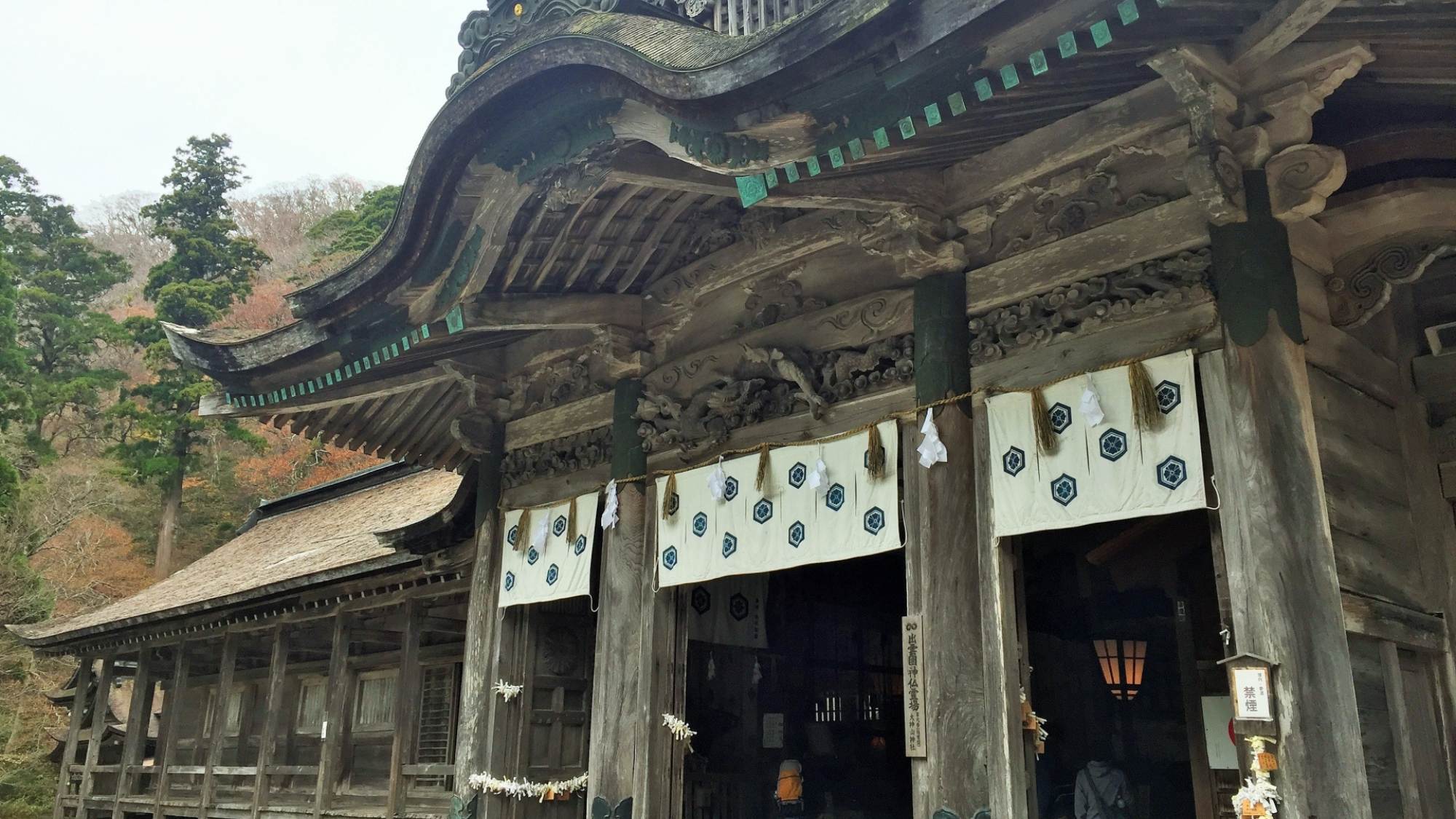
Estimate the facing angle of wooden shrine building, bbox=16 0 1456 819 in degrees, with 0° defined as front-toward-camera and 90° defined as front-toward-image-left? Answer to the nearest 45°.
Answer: approximately 45°

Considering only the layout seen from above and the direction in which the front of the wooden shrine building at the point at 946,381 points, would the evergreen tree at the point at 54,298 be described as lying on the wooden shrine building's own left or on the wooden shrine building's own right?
on the wooden shrine building's own right

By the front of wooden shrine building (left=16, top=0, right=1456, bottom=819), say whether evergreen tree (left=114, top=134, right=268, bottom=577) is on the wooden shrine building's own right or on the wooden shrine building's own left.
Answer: on the wooden shrine building's own right
